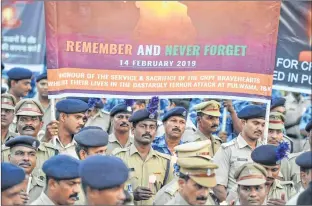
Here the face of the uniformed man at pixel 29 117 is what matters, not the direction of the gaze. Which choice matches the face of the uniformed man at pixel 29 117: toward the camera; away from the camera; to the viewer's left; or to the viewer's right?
toward the camera

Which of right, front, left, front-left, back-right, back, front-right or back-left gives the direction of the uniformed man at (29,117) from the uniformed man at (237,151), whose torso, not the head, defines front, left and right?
back-right

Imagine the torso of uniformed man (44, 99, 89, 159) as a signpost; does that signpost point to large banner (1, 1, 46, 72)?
no

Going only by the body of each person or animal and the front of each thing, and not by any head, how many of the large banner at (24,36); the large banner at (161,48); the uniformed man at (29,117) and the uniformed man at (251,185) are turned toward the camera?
4

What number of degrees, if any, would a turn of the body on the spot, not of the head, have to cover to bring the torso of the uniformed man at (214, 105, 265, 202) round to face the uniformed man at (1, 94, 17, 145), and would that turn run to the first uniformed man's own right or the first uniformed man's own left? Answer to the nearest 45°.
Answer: approximately 135° to the first uniformed man's own right

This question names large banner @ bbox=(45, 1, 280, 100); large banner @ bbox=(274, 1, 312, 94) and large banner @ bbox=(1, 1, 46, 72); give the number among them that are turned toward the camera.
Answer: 3

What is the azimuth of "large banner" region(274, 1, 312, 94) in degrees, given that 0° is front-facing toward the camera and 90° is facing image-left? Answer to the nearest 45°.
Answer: approximately 0°

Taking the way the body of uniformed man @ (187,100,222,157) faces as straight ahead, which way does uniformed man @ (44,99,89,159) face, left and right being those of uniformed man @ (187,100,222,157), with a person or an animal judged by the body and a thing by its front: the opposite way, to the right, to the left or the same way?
the same way

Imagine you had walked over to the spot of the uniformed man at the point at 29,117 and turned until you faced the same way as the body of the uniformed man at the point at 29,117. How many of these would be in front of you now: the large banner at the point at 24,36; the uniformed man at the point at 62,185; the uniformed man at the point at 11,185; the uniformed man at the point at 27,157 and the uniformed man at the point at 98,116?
3

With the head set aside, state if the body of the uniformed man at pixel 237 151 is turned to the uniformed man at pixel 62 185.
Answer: no

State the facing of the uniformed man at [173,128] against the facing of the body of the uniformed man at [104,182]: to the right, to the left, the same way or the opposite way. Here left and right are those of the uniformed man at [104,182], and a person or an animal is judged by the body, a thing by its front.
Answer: the same way

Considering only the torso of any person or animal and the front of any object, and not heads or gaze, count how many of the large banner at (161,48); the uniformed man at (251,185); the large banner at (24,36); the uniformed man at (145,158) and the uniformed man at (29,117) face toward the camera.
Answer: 5

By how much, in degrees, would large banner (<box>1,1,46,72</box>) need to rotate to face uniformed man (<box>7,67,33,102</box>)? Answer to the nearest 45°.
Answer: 0° — it already faces them

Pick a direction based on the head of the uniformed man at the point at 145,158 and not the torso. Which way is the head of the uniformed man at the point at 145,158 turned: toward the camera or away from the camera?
toward the camera

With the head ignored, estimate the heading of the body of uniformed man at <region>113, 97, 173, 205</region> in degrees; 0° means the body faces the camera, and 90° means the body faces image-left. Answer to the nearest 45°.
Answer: approximately 0°

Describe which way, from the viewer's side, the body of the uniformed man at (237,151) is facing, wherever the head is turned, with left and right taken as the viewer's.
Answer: facing the viewer and to the right of the viewer

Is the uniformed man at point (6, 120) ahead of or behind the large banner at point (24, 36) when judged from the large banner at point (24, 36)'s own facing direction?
ahead
